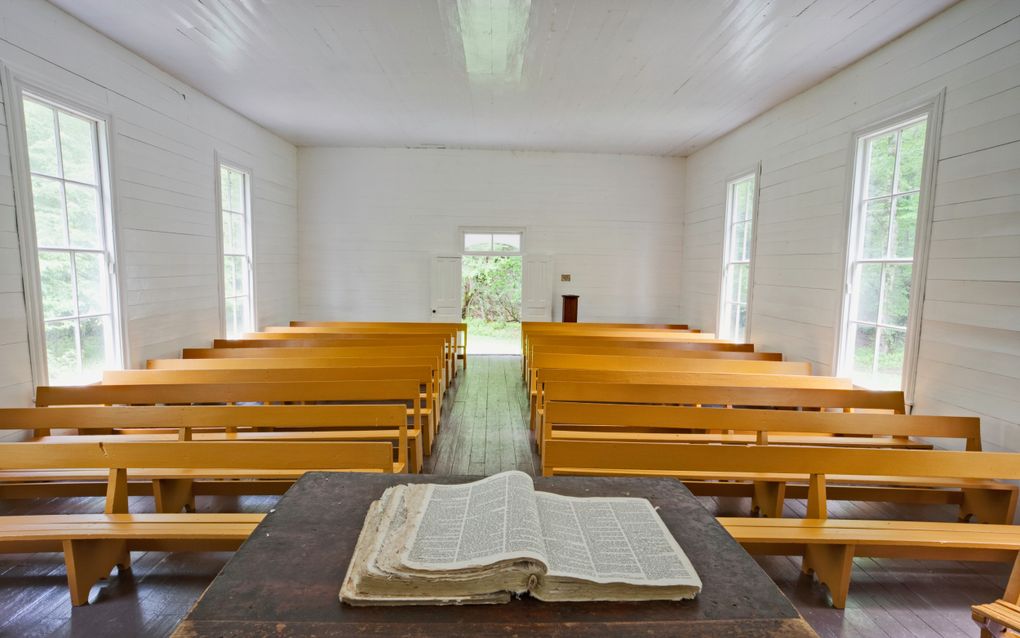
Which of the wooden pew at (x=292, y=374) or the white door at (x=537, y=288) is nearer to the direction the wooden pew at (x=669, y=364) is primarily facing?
the wooden pew

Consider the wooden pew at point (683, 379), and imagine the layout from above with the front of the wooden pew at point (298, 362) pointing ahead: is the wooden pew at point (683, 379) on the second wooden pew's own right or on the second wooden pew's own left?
on the second wooden pew's own left

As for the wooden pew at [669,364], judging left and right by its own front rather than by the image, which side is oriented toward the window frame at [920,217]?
left

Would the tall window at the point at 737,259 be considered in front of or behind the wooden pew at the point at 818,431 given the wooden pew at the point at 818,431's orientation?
behind

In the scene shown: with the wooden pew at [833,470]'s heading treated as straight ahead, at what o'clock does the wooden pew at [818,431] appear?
the wooden pew at [818,431] is roughly at 6 o'clock from the wooden pew at [833,470].

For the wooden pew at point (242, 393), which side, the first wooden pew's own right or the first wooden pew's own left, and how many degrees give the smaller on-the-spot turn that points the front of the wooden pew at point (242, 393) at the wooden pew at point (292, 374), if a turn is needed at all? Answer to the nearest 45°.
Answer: approximately 135° to the first wooden pew's own left

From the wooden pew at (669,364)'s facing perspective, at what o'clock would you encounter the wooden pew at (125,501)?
the wooden pew at (125,501) is roughly at 1 o'clock from the wooden pew at (669,364).

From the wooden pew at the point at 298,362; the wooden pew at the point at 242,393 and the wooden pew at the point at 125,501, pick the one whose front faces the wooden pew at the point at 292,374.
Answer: the wooden pew at the point at 298,362
